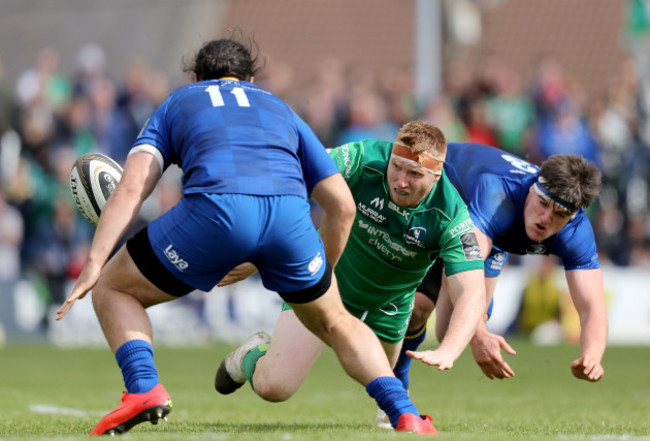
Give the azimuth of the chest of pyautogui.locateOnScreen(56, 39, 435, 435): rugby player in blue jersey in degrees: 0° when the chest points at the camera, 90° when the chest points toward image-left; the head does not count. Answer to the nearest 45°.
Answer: approximately 180°

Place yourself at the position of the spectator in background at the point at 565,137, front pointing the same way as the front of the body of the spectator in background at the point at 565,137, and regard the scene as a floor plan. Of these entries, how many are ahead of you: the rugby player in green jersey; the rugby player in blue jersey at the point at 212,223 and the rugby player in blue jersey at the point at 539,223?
3

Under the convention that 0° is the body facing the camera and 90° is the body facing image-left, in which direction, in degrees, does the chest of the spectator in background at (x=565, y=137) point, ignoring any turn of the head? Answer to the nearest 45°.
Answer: approximately 0°

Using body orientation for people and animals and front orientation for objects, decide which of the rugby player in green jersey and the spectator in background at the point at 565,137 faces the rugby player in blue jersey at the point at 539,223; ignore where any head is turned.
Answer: the spectator in background

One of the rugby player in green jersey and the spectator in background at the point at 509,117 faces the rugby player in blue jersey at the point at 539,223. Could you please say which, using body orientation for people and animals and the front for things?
the spectator in background

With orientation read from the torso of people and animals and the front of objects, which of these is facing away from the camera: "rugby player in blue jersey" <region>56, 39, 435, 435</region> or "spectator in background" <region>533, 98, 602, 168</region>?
the rugby player in blue jersey

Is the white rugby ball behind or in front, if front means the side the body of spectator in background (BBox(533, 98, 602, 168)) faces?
in front

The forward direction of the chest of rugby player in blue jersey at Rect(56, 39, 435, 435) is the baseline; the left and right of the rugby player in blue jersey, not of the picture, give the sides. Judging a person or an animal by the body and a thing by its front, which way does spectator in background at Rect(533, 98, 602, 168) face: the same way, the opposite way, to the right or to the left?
the opposite way

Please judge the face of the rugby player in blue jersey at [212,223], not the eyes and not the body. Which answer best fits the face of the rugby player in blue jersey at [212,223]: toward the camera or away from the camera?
away from the camera
